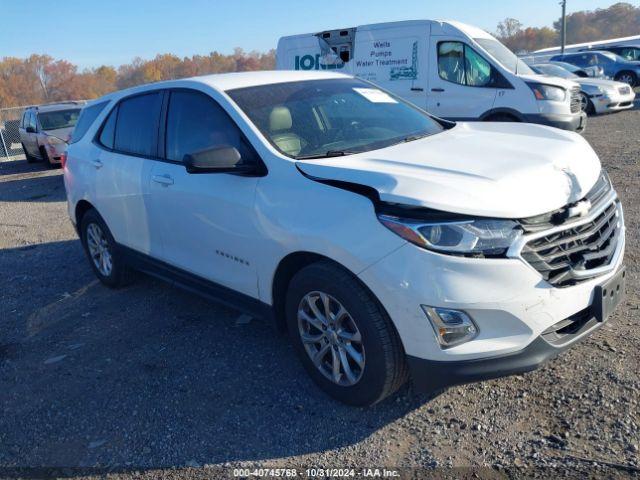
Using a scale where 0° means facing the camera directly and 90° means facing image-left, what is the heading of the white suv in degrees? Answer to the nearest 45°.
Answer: approximately 315°

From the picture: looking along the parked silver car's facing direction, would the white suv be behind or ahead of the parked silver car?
ahead

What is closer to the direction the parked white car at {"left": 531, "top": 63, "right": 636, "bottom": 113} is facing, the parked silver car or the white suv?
the white suv

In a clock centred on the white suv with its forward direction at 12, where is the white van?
The white van is roughly at 8 o'clock from the white suv.

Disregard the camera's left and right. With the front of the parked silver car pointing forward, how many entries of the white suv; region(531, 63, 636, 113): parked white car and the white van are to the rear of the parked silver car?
0

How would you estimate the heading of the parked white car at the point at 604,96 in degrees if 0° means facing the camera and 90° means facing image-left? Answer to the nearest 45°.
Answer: approximately 315°

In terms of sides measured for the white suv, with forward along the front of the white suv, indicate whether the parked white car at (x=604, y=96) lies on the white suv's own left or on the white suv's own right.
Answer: on the white suv's own left

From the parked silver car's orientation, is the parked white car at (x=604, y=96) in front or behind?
in front

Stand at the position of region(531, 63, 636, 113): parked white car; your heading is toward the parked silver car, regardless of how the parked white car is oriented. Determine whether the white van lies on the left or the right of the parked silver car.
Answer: left

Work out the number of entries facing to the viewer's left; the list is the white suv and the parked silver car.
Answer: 0

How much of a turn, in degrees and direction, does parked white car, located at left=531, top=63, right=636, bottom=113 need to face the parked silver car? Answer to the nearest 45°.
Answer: approximately 90° to its right

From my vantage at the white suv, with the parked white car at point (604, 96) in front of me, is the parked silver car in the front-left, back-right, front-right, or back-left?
front-left

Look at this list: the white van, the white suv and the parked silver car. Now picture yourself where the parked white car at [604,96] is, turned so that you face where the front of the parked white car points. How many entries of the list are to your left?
0

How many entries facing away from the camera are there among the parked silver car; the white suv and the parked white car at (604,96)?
0

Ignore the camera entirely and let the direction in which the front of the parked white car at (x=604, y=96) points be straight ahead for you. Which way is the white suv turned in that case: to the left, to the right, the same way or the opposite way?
the same way
